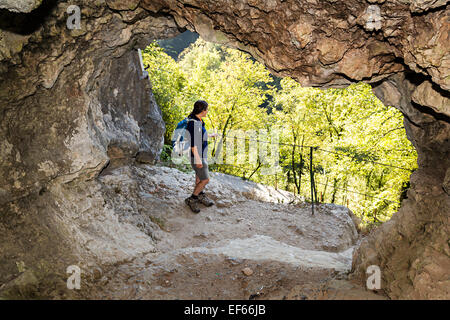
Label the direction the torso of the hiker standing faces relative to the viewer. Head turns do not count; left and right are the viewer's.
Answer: facing to the right of the viewer
